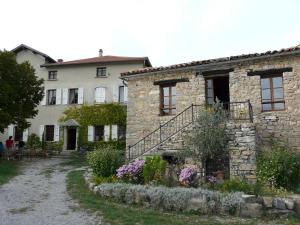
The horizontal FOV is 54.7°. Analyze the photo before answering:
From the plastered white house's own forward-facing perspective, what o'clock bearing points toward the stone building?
The stone building is roughly at 11 o'clock from the plastered white house.

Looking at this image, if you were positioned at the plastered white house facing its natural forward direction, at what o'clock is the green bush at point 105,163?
The green bush is roughly at 12 o'clock from the plastered white house.

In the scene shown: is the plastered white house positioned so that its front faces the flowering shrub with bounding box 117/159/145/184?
yes

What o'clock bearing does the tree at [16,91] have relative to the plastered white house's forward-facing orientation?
The tree is roughly at 1 o'clock from the plastered white house.

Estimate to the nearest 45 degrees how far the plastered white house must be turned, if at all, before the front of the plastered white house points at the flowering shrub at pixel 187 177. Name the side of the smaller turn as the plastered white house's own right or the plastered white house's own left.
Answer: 0° — it already faces it

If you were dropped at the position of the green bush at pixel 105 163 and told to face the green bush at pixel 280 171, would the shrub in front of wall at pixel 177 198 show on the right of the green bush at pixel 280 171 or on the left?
right

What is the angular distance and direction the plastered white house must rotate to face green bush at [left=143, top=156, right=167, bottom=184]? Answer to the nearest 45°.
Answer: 0° — it already faces it

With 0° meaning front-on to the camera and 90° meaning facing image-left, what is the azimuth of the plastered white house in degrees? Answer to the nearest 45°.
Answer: approximately 0°
